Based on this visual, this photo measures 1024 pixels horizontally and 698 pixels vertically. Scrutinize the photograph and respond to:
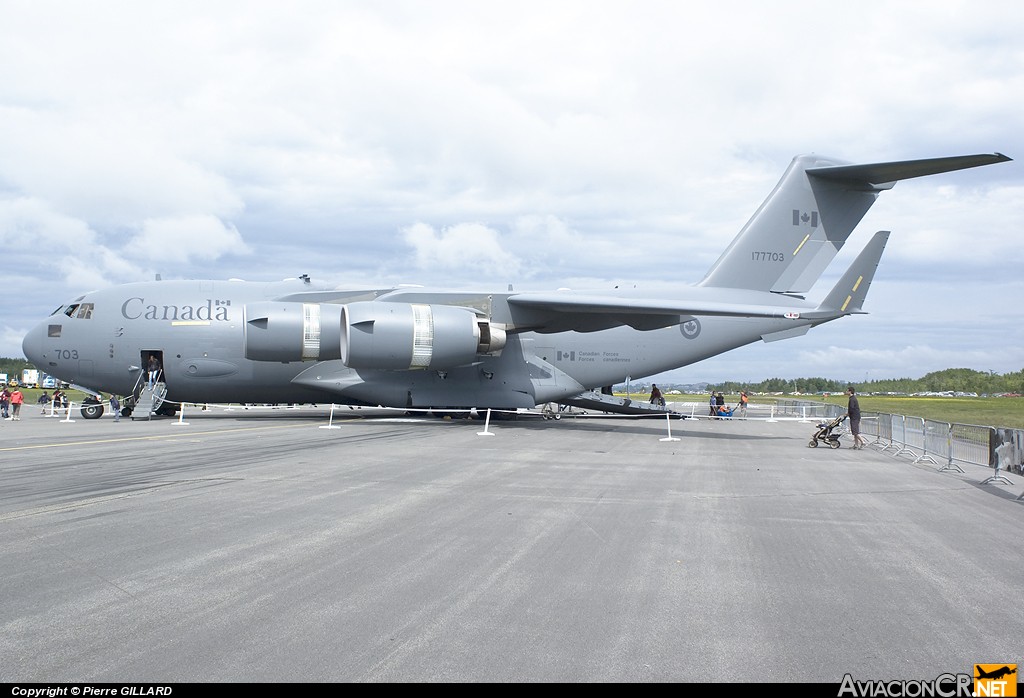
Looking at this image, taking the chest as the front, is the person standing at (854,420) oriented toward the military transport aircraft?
yes

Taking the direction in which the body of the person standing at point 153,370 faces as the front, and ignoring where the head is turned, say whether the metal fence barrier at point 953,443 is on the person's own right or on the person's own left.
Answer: on the person's own left

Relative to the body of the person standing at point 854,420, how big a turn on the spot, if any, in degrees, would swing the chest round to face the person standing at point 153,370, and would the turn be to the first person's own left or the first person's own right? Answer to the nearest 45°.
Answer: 0° — they already face them

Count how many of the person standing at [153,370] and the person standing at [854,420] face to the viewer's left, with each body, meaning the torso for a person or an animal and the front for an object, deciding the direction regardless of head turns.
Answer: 1

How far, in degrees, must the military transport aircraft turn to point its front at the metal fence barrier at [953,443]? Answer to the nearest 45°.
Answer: approximately 135° to its left

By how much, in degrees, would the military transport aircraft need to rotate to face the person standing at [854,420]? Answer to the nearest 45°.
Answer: approximately 180°

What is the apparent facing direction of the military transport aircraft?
to the viewer's left

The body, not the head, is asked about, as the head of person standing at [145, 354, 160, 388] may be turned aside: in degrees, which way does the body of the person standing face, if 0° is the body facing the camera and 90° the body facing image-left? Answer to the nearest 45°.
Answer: approximately 0°

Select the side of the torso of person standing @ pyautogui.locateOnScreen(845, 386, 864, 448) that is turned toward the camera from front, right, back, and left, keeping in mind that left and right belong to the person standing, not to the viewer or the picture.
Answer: left

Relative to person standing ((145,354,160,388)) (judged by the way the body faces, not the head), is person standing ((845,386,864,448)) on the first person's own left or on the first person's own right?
on the first person's own left
